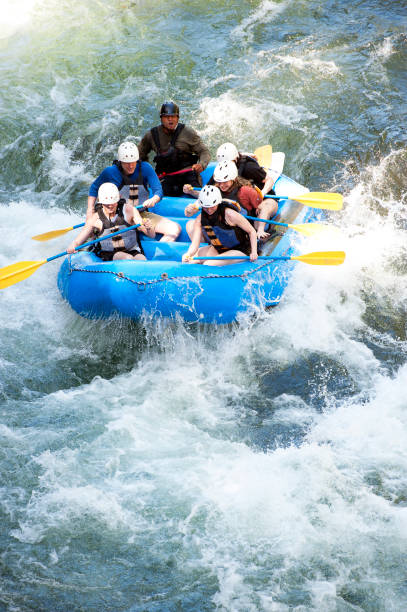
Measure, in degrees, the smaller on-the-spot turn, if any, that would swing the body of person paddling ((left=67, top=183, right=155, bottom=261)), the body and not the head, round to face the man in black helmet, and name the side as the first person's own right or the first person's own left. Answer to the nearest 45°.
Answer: approximately 135° to the first person's own left

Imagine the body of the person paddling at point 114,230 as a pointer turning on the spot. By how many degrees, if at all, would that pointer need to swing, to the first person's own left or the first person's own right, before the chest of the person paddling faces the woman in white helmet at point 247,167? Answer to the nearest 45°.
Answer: approximately 90° to the first person's own left

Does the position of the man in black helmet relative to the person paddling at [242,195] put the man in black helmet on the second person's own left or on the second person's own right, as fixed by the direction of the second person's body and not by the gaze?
on the second person's own right

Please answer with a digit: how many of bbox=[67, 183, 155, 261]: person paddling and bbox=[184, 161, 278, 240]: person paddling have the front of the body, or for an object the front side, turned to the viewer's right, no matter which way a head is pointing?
0

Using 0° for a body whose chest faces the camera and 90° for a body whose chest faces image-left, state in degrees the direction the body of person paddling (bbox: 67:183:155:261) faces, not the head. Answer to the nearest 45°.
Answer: approximately 0°

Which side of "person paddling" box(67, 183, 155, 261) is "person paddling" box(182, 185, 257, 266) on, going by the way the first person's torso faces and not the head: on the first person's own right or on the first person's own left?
on the first person's own left
